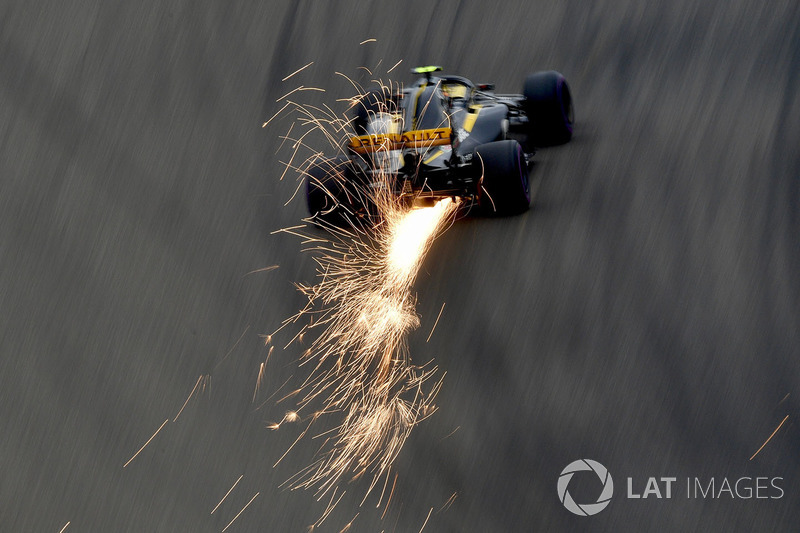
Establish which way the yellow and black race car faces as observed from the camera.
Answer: facing away from the viewer
